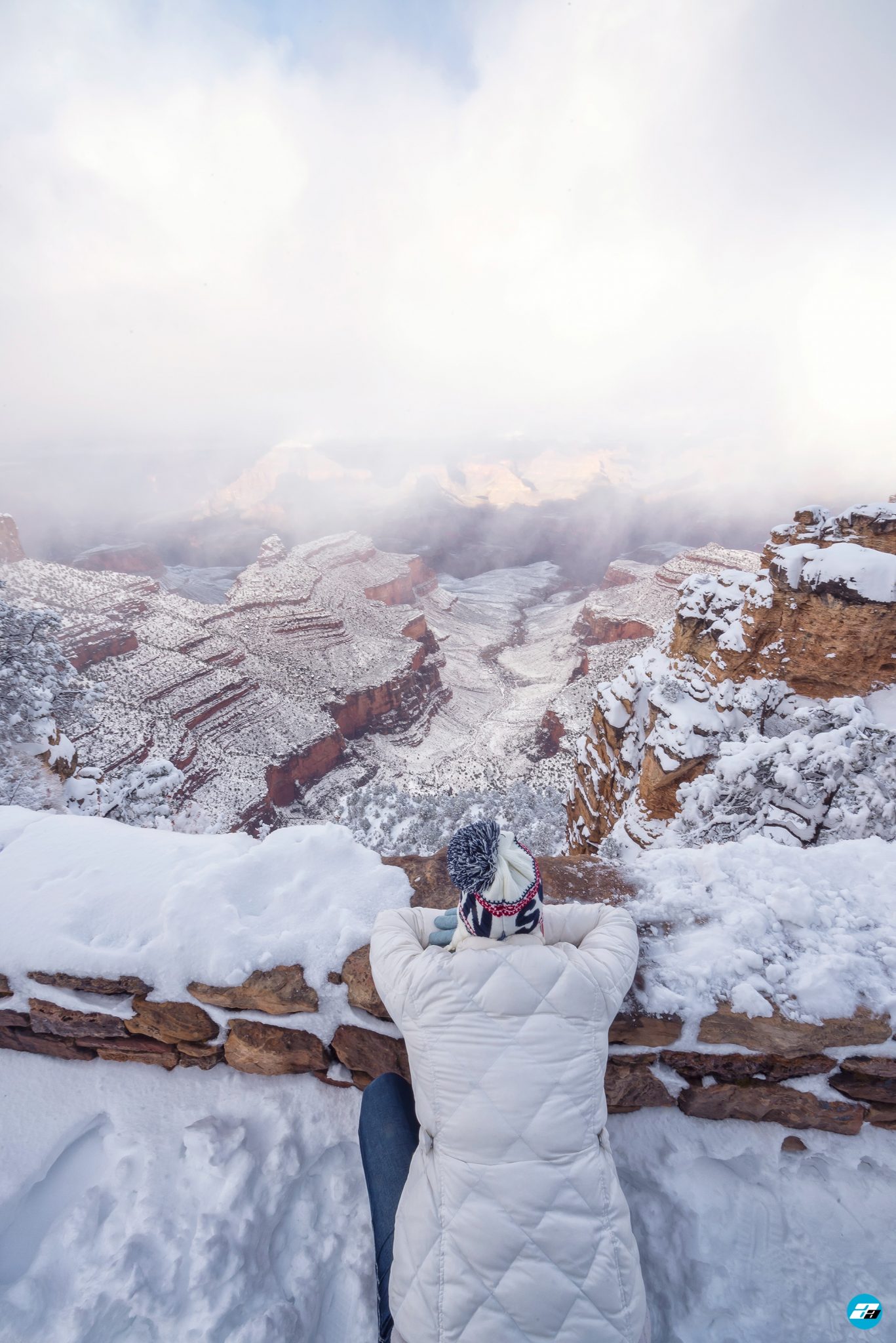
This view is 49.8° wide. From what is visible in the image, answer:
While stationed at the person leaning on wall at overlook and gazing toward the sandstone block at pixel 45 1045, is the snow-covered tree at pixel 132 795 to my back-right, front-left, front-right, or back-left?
front-right

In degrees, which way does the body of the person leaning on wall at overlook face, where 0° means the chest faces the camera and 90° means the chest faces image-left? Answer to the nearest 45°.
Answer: approximately 180°

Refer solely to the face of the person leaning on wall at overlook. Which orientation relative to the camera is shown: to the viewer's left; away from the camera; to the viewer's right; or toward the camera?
away from the camera

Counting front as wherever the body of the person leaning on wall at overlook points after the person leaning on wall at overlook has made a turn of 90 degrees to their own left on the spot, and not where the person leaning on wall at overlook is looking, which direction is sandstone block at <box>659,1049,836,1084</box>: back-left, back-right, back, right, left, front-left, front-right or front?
back-right

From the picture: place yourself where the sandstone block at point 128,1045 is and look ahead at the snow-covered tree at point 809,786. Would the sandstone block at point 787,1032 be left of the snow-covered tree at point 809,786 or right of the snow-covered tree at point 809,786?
right

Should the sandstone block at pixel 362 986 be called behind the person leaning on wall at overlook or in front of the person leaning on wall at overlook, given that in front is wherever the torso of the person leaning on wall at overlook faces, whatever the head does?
in front

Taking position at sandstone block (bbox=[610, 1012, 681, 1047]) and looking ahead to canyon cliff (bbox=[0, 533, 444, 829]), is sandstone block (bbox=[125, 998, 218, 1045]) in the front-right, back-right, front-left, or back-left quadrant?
front-left

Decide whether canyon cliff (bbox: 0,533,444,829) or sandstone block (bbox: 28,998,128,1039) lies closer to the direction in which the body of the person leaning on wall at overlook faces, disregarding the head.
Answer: the canyon cliff
